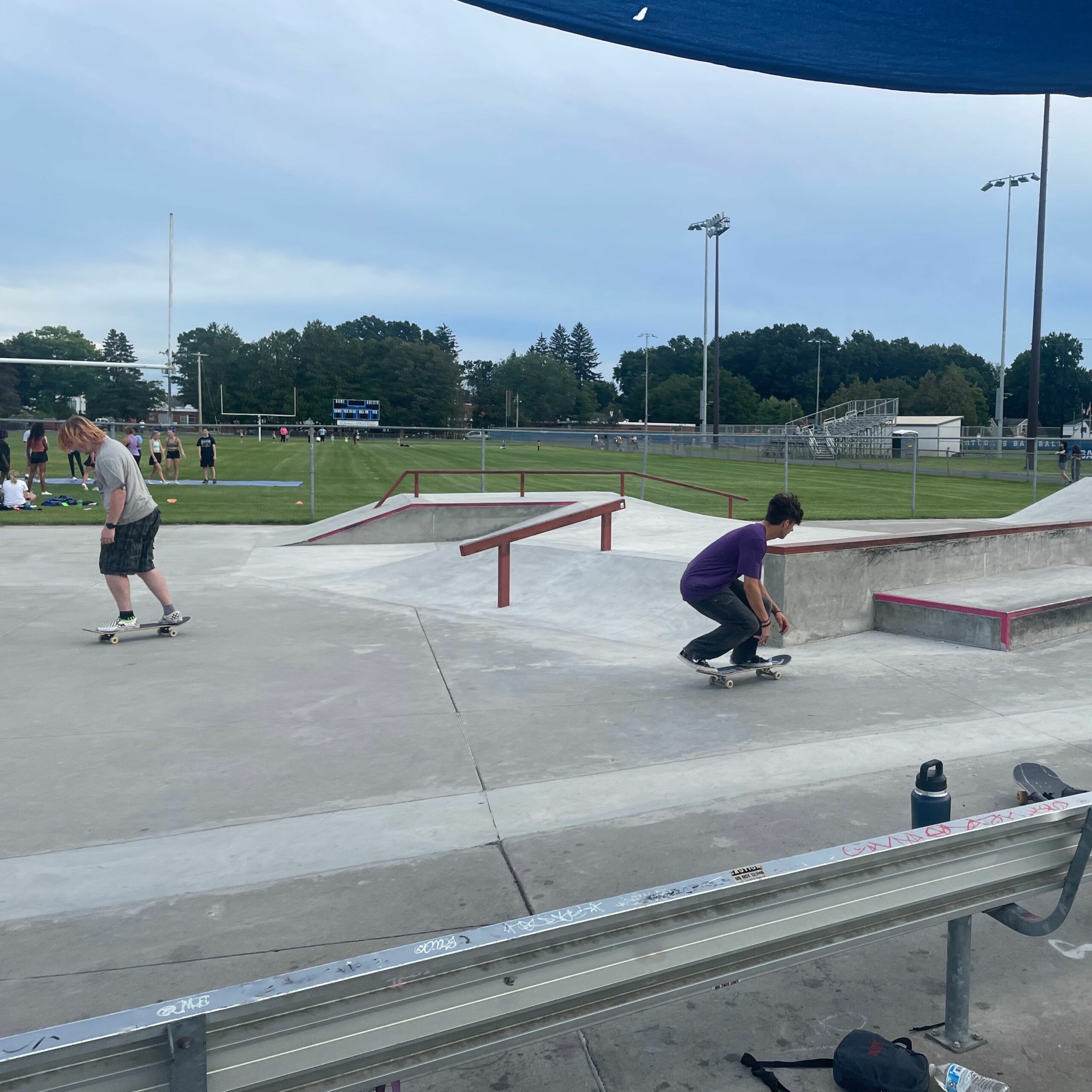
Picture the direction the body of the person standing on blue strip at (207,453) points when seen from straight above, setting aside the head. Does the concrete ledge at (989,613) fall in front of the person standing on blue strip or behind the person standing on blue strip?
in front

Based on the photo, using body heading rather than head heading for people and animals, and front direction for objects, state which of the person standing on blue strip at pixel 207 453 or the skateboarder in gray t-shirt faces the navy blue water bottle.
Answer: the person standing on blue strip

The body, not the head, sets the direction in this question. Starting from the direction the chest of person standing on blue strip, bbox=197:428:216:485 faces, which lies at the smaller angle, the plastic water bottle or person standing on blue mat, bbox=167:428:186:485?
the plastic water bottle

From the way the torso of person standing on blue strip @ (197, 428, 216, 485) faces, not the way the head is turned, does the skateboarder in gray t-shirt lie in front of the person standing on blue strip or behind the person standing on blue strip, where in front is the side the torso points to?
in front

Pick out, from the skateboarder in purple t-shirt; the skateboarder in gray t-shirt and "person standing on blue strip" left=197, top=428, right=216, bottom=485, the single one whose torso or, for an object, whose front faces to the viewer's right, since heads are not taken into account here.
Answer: the skateboarder in purple t-shirt

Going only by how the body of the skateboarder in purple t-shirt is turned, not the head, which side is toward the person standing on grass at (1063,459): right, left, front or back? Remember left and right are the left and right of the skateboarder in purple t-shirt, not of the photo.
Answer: left

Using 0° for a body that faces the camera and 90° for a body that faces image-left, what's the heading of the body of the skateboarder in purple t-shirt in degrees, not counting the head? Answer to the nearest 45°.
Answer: approximately 270°

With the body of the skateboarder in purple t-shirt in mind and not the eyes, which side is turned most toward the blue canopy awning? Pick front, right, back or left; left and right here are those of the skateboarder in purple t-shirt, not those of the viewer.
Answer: right

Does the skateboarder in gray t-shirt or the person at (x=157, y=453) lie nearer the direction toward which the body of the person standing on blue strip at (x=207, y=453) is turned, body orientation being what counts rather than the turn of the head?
the skateboarder in gray t-shirt
